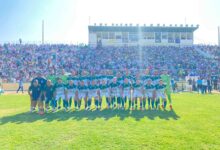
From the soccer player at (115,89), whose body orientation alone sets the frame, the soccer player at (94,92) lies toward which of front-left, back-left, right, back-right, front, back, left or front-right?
right

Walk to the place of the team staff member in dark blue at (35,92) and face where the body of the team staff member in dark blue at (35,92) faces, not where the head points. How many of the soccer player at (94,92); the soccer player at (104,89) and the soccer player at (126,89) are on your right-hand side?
0

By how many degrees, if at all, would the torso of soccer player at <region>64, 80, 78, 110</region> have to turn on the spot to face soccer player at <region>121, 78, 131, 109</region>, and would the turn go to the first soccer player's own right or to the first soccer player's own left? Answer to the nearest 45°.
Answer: approximately 90° to the first soccer player's own left

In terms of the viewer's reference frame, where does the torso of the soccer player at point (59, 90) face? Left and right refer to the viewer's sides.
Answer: facing the viewer

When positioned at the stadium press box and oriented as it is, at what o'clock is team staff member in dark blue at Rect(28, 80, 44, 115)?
The team staff member in dark blue is roughly at 12 o'clock from the stadium press box.

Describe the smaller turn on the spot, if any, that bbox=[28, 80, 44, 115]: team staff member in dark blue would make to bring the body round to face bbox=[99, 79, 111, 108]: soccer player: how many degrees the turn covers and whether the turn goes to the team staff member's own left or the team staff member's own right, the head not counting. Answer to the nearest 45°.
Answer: approximately 90° to the team staff member's own left

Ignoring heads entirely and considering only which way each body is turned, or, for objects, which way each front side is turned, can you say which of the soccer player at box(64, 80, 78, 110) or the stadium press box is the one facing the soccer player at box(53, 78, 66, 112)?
the stadium press box

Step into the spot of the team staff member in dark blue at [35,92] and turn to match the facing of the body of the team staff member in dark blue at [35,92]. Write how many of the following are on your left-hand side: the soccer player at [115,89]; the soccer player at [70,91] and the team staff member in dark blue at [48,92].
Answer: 3

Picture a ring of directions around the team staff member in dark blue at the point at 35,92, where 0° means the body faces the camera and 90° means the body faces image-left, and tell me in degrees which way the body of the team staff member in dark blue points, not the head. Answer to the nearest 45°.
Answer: approximately 0°

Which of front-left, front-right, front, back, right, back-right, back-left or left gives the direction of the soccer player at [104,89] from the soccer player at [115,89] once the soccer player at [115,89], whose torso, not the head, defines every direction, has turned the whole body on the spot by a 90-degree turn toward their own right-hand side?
front

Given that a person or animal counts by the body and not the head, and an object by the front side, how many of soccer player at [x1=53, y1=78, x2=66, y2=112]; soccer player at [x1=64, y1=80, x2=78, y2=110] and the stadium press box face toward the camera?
3

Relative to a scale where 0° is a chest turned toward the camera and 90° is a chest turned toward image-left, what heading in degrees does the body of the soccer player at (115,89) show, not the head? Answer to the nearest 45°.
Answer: approximately 0°

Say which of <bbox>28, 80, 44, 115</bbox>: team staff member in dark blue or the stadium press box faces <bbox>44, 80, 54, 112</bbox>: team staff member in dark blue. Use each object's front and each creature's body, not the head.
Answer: the stadium press box

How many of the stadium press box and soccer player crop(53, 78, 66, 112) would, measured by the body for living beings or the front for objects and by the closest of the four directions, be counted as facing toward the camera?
2

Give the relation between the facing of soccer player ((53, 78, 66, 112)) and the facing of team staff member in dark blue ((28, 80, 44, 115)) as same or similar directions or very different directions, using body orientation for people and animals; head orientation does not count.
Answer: same or similar directions

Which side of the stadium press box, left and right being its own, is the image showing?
front

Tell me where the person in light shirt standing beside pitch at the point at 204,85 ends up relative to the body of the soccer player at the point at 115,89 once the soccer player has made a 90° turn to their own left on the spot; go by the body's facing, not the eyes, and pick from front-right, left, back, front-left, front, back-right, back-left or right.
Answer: front-left

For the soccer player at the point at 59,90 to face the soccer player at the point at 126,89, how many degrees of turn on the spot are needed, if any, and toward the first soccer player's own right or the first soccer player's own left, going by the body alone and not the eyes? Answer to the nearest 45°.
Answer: approximately 90° to the first soccer player's own left

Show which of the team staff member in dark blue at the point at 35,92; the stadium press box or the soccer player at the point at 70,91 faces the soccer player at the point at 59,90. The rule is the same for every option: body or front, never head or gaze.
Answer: the stadium press box
